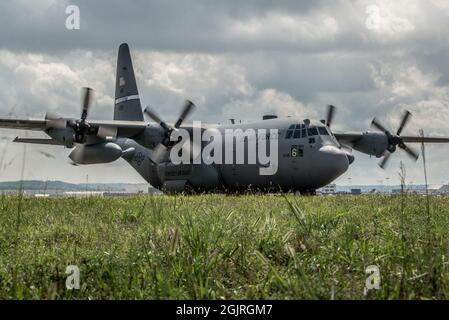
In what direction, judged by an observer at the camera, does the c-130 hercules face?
facing the viewer and to the right of the viewer
